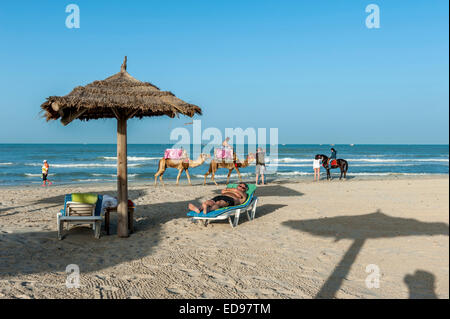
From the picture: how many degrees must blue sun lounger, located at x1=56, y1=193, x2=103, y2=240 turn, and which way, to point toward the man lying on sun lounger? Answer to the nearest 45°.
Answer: approximately 90° to its right

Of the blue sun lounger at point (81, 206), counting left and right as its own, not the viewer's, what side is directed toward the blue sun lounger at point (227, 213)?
right

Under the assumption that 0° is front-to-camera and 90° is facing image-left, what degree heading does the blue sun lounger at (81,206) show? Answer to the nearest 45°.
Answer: approximately 180°
